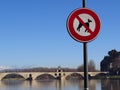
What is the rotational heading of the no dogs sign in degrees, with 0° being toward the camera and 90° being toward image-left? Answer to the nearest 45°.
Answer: approximately 0°
